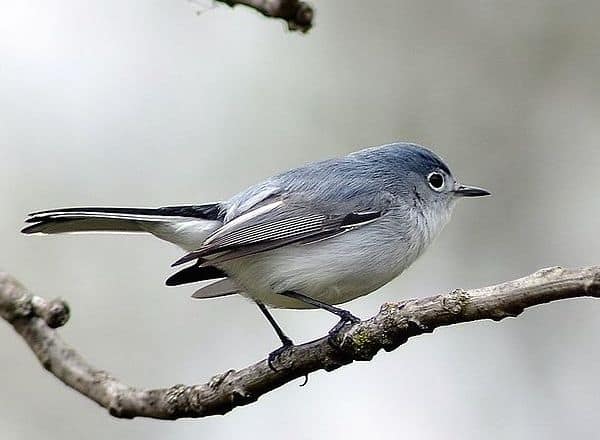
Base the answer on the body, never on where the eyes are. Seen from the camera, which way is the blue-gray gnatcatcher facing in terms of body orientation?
to the viewer's right
